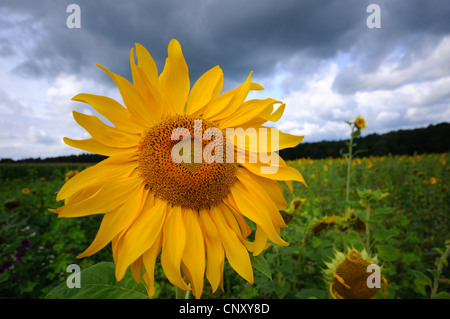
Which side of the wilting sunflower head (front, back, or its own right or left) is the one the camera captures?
front

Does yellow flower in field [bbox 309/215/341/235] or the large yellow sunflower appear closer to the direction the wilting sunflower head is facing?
the large yellow sunflower

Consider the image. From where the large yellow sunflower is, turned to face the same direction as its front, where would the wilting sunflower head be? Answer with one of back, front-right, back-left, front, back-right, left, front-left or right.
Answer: back-left

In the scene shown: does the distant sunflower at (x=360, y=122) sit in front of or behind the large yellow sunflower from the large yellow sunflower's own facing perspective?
behind

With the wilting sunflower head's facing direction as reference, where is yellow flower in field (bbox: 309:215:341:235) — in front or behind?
behind

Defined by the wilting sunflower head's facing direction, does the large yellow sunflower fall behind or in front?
in front

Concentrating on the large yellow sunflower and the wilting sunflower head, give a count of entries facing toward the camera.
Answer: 2

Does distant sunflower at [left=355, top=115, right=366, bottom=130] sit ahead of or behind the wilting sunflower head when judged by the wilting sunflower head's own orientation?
behind
